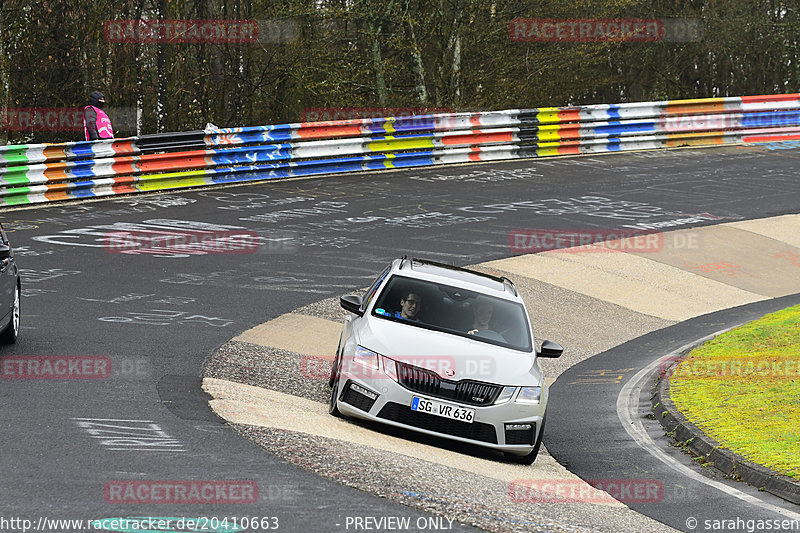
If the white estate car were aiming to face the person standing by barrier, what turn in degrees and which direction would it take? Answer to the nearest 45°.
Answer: approximately 135° to its right

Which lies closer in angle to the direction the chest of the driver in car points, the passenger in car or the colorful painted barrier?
the passenger in car

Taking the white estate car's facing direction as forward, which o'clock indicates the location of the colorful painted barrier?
The colorful painted barrier is roughly at 6 o'clock from the white estate car.

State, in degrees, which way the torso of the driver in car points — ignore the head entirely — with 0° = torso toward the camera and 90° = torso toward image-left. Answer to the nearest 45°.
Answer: approximately 0°

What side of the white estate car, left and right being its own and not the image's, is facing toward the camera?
front

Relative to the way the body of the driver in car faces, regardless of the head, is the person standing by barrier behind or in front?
behind

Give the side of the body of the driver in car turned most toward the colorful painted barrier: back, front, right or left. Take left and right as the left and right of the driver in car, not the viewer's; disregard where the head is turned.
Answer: back
